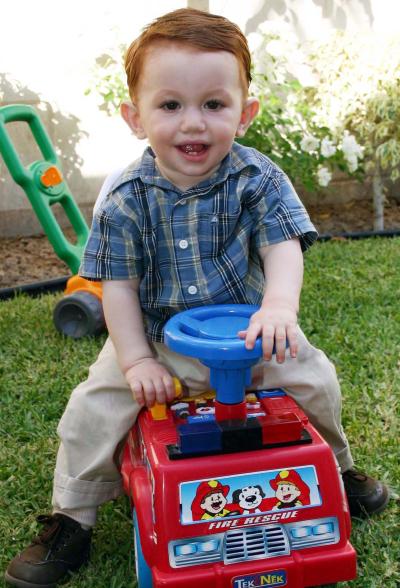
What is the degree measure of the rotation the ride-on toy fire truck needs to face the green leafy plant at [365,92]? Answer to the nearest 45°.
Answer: approximately 180°

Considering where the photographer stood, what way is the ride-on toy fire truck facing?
facing the viewer

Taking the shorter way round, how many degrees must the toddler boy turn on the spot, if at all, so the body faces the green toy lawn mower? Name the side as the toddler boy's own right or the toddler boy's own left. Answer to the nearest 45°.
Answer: approximately 180°

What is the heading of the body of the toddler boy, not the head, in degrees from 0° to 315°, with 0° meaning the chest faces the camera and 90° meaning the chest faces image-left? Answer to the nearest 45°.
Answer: approximately 0°

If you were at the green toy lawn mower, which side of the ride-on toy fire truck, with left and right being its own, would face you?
back

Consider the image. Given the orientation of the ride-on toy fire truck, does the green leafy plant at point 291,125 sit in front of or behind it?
behind

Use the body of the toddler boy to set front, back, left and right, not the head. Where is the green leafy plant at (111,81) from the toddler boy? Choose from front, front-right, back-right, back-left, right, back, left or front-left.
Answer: back

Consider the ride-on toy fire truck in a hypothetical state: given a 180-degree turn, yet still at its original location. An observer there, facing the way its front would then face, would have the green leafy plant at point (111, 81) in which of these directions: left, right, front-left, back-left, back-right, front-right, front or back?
front

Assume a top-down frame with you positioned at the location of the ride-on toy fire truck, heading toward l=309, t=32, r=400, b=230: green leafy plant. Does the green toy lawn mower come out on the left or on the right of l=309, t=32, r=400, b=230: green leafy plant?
left
